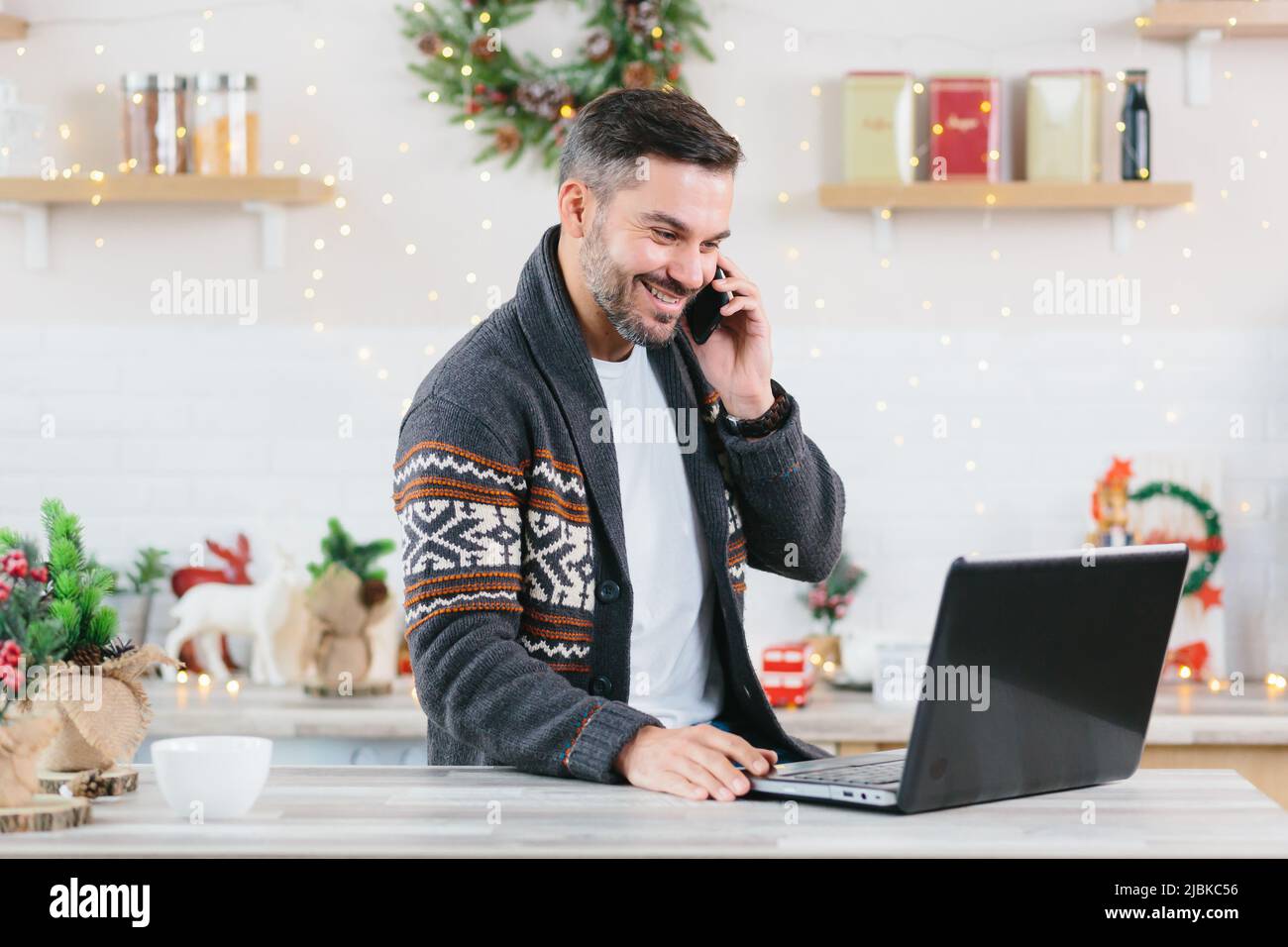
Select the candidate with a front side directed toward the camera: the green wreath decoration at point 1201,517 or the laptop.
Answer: the green wreath decoration

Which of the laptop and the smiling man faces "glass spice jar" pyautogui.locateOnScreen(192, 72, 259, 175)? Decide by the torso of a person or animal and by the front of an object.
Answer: the laptop

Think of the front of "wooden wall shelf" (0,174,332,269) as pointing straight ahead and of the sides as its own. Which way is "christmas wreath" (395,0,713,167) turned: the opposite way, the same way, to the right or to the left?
the same way

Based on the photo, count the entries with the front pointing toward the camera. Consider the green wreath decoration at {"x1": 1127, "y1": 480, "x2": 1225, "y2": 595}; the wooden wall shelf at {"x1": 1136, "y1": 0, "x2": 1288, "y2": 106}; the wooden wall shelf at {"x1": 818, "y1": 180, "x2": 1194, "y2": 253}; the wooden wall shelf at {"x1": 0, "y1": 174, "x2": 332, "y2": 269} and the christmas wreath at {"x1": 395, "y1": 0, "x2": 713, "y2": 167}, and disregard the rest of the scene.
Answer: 5

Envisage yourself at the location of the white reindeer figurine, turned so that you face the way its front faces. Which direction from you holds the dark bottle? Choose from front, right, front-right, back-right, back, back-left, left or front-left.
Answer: front

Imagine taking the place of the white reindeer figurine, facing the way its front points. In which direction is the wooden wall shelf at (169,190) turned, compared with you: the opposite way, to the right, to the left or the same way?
to the right

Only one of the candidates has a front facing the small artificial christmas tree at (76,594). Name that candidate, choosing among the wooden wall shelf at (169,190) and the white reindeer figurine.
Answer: the wooden wall shelf

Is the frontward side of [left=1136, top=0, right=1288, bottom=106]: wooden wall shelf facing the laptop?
yes

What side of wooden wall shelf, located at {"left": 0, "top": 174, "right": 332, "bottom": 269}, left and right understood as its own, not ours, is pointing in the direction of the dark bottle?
left

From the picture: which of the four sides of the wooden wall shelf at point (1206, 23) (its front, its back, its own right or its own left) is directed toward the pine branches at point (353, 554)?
right

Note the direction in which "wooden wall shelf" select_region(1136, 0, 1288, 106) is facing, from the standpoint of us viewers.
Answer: facing the viewer

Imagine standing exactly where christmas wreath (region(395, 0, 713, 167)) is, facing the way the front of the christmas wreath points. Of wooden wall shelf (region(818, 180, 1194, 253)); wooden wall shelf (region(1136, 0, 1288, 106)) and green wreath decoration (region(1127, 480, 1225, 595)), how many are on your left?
3

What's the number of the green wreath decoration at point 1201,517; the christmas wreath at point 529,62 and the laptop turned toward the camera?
2

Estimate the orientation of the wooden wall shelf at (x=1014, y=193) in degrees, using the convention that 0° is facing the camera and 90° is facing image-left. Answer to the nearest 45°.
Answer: approximately 0°

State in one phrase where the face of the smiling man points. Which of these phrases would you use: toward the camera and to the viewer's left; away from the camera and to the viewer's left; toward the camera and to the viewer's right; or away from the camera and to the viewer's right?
toward the camera and to the viewer's right

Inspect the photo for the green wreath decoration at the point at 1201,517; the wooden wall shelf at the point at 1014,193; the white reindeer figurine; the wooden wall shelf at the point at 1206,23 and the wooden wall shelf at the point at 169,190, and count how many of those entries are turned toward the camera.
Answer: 4

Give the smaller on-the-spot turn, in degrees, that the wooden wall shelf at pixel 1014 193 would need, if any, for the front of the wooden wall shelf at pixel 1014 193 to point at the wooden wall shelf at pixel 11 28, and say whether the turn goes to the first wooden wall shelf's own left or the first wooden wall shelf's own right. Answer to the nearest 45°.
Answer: approximately 90° to the first wooden wall shelf's own right

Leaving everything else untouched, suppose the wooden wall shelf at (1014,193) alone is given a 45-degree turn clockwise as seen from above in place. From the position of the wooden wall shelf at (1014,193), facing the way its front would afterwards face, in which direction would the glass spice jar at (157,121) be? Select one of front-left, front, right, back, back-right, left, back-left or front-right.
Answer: front-right
